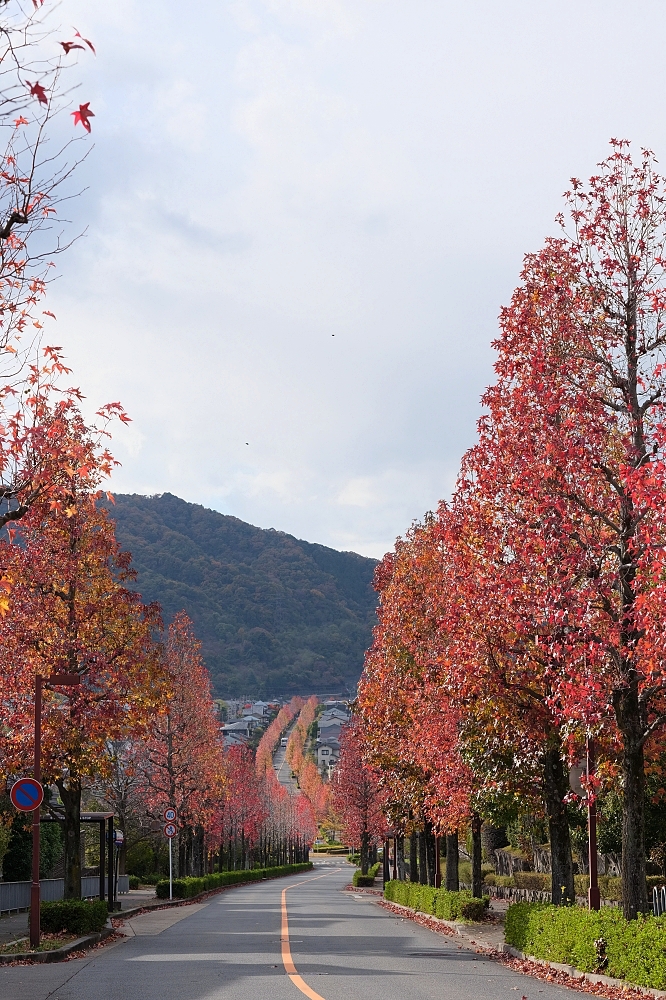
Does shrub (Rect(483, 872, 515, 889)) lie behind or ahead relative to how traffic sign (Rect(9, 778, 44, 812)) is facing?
behind

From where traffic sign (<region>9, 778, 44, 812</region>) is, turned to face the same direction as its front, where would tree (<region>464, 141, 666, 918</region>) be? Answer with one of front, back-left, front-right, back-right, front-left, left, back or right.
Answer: front-left

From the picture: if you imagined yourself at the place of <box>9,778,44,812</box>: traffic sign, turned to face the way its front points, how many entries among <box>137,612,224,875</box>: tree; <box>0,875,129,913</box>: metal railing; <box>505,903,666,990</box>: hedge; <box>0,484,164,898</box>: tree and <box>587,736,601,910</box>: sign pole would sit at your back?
3

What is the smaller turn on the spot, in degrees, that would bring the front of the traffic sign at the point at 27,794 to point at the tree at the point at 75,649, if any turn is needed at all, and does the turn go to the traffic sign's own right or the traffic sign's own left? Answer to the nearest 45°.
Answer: approximately 180°

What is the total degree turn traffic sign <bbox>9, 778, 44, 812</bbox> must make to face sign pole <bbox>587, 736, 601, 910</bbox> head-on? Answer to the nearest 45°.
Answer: approximately 45° to its left

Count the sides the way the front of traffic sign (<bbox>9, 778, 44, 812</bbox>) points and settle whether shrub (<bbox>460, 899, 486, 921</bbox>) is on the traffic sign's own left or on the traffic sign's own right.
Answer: on the traffic sign's own left

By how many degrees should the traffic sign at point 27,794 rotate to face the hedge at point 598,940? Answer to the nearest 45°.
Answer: approximately 45° to its left

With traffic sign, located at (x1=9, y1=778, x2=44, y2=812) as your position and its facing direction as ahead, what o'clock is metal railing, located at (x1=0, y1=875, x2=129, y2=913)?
The metal railing is roughly at 6 o'clock from the traffic sign.

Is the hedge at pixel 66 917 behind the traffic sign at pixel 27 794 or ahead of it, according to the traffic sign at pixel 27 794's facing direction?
behind

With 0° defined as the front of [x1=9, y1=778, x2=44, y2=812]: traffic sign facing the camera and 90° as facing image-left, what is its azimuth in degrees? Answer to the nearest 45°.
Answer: approximately 0°
